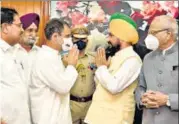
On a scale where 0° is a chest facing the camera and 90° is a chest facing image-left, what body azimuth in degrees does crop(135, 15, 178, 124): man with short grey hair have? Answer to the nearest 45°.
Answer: approximately 45°

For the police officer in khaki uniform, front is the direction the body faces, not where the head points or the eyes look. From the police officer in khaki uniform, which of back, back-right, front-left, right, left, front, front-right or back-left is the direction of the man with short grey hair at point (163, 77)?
front-left

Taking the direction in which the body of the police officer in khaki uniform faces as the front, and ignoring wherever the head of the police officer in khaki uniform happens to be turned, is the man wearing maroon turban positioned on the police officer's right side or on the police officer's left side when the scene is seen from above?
on the police officer's right side

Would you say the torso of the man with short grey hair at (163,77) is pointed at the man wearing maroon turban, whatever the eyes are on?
no

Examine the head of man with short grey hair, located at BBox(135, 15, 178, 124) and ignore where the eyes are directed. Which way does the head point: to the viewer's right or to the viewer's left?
to the viewer's left

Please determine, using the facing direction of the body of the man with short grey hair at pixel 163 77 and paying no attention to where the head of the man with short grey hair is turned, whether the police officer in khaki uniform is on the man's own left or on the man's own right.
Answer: on the man's own right

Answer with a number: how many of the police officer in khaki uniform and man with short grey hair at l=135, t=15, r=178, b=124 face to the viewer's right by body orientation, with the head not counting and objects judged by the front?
0

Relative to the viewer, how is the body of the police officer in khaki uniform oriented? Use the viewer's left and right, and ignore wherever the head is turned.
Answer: facing the viewer

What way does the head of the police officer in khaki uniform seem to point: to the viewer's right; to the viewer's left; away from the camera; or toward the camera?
toward the camera

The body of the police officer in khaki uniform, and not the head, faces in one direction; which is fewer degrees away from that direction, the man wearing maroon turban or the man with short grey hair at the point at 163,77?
the man with short grey hair
